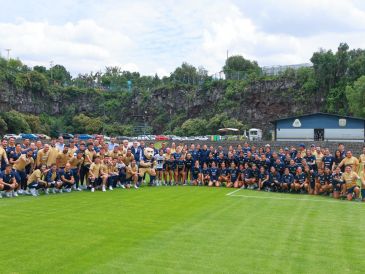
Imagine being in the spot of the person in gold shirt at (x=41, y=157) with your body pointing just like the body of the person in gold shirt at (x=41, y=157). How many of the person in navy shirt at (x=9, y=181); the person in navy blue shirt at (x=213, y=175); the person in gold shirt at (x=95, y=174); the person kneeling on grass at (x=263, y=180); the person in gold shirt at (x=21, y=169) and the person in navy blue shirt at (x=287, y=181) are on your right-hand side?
2

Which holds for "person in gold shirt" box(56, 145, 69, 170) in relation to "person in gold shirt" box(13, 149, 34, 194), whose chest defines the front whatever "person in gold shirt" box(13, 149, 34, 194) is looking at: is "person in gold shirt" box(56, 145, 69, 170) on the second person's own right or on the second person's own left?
on the second person's own left

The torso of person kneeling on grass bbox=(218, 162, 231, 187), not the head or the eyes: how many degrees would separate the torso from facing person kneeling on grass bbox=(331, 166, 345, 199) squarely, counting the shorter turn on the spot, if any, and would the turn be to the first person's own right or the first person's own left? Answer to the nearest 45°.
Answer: approximately 45° to the first person's own left

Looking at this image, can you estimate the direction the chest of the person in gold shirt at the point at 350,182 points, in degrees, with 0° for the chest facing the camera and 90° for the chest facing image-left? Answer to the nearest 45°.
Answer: approximately 0°

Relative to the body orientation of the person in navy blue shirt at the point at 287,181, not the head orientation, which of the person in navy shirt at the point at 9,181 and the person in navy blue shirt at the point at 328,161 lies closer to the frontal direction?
the person in navy shirt

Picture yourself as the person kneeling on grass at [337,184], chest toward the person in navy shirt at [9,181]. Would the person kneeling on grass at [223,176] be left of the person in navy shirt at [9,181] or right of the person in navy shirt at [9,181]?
right

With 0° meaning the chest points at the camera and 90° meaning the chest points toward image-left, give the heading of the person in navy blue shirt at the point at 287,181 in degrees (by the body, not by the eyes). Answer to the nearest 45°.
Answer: approximately 0°
